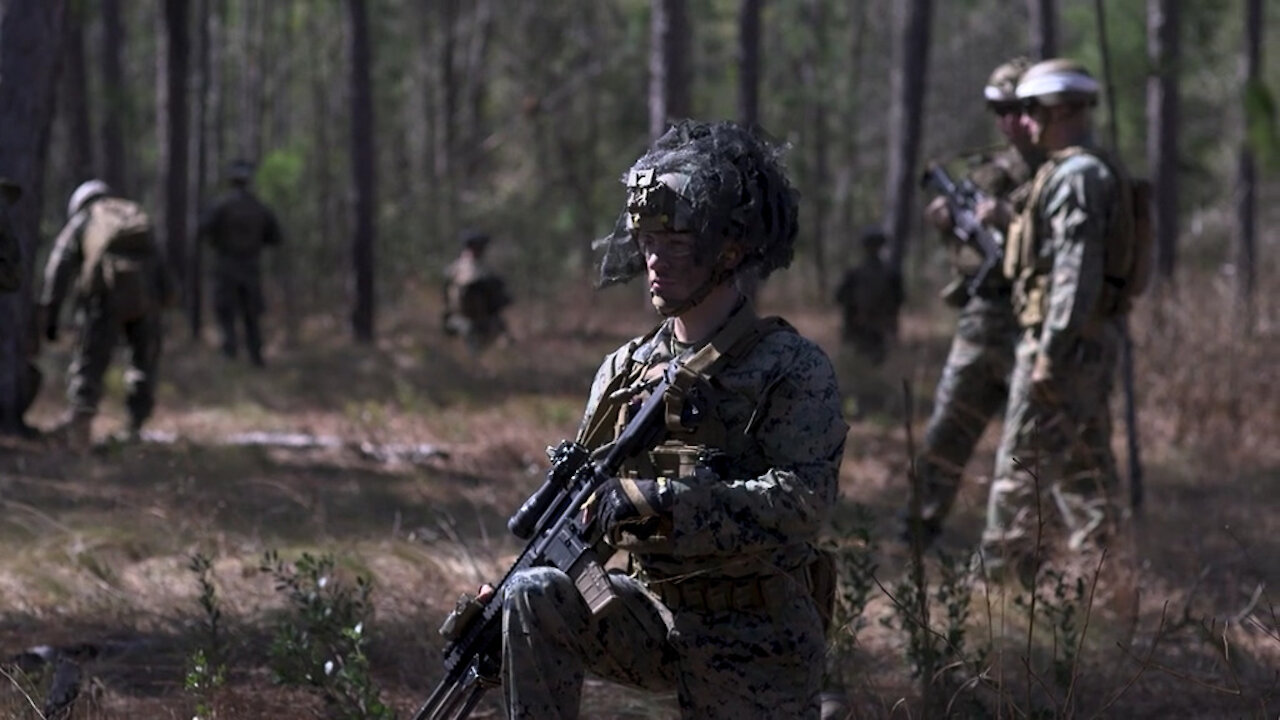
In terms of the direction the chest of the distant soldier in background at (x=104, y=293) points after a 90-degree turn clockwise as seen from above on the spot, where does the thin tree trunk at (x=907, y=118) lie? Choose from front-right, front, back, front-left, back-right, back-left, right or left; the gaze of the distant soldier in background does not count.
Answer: front

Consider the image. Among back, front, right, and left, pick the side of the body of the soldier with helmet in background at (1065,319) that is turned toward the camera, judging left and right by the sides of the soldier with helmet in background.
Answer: left

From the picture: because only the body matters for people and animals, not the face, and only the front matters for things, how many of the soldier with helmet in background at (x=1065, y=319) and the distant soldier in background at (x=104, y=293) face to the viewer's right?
0

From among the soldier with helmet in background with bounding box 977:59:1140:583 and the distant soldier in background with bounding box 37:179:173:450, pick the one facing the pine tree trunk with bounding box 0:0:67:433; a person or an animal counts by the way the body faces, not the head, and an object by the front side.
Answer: the soldier with helmet in background

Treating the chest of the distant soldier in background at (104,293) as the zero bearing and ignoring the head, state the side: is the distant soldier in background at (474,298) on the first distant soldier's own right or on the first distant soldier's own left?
on the first distant soldier's own right

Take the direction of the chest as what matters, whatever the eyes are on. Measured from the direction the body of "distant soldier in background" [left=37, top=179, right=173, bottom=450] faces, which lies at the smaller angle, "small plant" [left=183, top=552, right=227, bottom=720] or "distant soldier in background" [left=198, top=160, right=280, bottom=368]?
the distant soldier in background

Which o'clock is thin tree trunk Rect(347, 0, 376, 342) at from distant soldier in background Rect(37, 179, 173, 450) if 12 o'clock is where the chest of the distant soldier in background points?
The thin tree trunk is roughly at 2 o'clock from the distant soldier in background.

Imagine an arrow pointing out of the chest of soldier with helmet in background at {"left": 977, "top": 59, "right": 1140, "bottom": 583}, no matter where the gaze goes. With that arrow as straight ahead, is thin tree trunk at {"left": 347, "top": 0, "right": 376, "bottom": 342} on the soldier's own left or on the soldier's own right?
on the soldier's own right

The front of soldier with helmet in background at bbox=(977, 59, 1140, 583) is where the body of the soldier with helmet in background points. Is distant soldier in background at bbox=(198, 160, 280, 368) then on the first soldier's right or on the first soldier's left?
on the first soldier's right

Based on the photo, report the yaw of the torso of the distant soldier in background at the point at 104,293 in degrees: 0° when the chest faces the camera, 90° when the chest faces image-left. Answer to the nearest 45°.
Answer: approximately 135°

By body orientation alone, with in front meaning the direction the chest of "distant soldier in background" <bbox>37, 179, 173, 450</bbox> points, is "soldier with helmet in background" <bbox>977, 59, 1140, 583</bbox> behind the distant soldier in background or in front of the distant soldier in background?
behind

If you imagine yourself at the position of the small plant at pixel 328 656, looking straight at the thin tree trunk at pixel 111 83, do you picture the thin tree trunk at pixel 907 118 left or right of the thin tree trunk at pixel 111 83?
right
